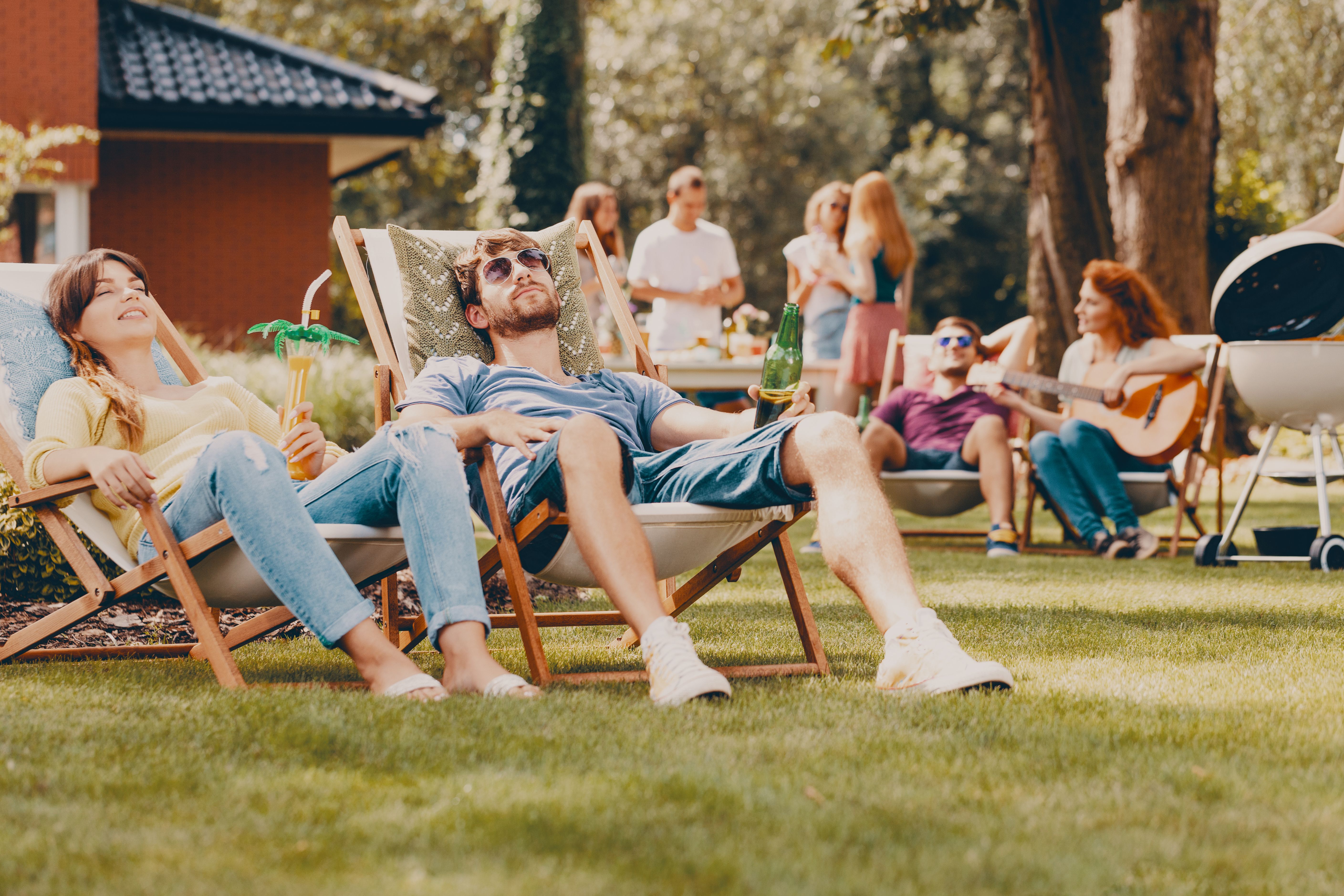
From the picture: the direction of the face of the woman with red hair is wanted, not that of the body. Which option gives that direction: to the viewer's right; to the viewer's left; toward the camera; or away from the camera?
to the viewer's left

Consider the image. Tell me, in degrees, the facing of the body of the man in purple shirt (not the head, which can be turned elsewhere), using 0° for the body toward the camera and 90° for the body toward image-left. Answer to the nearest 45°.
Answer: approximately 0°

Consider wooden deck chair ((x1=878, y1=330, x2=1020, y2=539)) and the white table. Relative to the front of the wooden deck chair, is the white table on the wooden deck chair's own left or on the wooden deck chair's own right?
on the wooden deck chair's own right

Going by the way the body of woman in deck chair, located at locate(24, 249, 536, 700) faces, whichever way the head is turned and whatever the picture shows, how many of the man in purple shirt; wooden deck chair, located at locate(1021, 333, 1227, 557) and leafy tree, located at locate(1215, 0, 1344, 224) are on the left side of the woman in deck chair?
3

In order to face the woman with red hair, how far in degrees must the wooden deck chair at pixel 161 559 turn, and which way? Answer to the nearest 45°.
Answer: approximately 90° to its left

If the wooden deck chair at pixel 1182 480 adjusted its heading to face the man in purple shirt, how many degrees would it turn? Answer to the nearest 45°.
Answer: approximately 45° to its right

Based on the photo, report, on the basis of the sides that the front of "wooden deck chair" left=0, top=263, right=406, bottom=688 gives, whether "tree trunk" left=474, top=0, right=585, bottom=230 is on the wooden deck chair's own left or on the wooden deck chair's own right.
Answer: on the wooden deck chair's own left

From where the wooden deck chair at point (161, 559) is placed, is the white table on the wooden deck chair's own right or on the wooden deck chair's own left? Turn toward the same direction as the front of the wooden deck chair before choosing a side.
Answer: on the wooden deck chair's own left

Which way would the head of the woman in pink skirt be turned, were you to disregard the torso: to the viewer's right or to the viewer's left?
to the viewer's left

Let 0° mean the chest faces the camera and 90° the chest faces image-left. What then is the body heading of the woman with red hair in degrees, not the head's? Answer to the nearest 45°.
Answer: approximately 45°

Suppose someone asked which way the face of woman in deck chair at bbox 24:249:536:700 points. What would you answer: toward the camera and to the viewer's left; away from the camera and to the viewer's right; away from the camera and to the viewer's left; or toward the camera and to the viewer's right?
toward the camera and to the viewer's right
